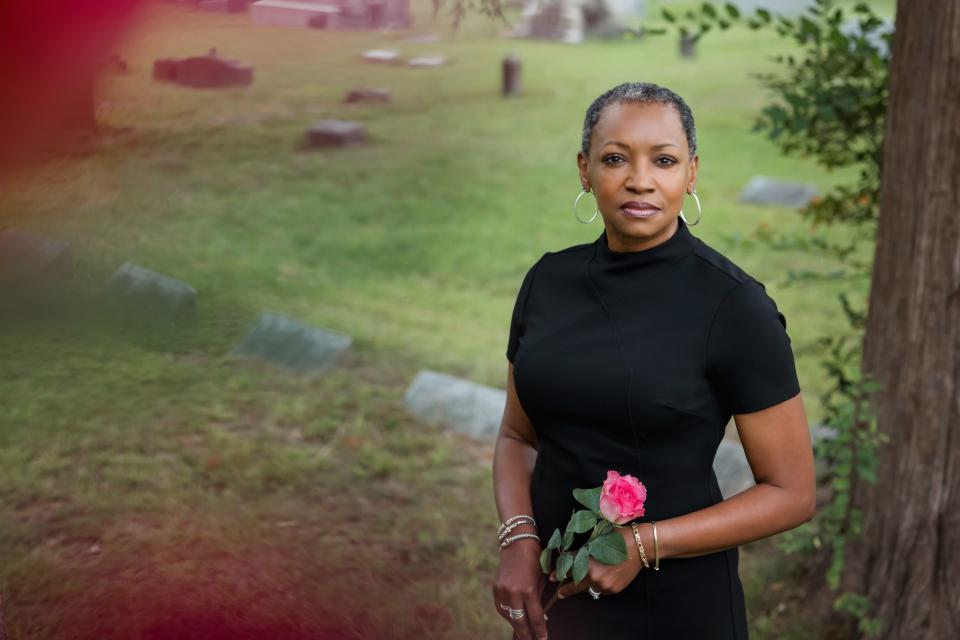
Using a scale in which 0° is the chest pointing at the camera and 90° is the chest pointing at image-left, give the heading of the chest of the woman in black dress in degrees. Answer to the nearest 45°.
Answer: approximately 45°

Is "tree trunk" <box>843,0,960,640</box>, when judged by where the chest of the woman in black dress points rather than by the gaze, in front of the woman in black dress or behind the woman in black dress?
behind
